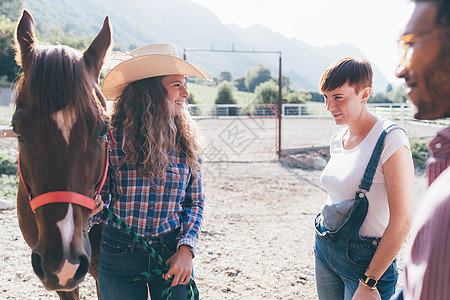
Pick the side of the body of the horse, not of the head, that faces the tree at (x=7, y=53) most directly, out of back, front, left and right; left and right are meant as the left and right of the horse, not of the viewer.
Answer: back

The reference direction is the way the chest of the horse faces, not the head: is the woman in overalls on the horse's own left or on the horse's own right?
on the horse's own left

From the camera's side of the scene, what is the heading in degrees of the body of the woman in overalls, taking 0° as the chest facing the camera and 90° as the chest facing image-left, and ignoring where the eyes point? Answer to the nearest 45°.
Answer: approximately 45°

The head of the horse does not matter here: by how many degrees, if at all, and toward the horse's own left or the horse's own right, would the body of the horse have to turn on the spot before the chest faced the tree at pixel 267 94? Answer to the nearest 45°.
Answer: approximately 135° to the horse's own left

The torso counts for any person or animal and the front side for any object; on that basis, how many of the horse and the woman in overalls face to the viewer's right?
0

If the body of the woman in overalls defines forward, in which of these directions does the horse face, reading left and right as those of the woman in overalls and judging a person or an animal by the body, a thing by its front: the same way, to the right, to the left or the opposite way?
to the left

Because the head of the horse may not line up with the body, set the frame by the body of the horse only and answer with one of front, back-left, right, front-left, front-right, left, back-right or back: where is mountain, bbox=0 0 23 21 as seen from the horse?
back

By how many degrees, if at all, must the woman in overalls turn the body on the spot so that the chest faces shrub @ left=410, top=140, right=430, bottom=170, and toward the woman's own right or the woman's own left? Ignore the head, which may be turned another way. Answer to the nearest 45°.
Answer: approximately 135° to the woman's own right

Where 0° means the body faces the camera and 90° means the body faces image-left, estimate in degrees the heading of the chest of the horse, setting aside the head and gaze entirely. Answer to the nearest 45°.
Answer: approximately 0°

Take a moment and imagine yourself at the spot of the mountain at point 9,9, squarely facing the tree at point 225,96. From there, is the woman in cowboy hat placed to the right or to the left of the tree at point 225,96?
right

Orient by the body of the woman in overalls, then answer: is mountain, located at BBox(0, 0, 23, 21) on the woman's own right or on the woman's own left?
on the woman's own right
